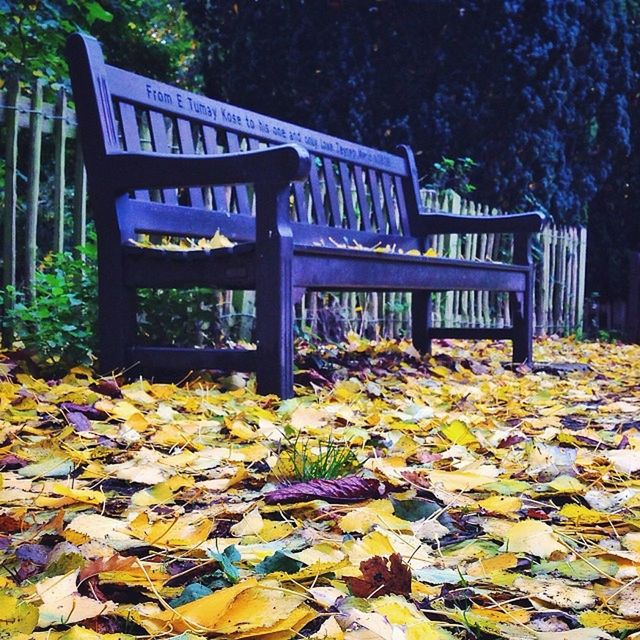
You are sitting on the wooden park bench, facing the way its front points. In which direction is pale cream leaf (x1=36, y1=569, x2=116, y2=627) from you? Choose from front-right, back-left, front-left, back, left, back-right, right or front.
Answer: front-right

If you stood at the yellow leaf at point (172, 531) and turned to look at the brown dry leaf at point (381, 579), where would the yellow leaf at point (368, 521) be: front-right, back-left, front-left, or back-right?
front-left

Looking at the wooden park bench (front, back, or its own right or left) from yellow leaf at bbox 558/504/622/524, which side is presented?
front

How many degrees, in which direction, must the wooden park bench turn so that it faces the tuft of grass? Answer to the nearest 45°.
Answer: approximately 45° to its right

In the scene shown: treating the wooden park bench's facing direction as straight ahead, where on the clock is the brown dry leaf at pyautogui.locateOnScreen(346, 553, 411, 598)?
The brown dry leaf is roughly at 1 o'clock from the wooden park bench.

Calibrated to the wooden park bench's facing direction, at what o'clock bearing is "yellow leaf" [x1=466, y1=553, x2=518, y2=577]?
The yellow leaf is roughly at 1 o'clock from the wooden park bench.

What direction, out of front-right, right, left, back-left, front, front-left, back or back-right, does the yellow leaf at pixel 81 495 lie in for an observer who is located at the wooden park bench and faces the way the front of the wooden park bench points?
front-right

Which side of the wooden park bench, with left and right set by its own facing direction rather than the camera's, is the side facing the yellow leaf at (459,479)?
front

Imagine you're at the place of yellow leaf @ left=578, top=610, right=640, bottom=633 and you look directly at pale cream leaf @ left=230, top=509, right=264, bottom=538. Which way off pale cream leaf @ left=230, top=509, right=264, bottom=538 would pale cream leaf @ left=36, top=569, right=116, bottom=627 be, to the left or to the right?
left

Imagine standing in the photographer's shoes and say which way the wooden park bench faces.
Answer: facing the viewer and to the right of the viewer
